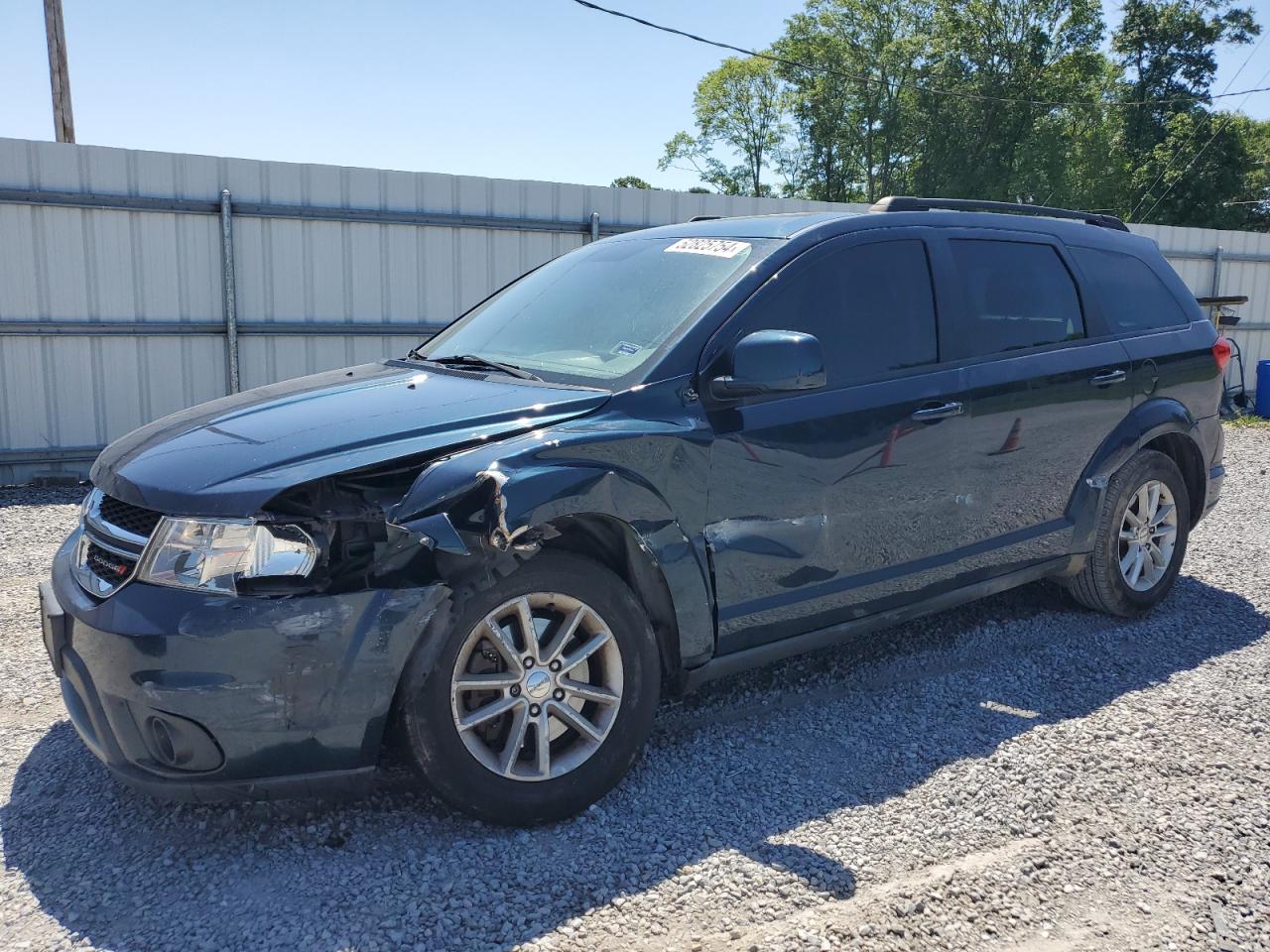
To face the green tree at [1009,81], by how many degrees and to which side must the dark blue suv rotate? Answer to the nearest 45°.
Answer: approximately 135° to its right

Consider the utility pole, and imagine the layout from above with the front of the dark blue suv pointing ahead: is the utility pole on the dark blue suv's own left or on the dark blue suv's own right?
on the dark blue suv's own right

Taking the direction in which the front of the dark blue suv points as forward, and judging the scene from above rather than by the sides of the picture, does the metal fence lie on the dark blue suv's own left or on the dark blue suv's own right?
on the dark blue suv's own right

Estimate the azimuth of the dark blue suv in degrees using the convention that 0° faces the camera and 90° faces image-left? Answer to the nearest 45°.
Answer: approximately 45°

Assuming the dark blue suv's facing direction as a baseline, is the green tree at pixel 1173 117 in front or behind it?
behind
